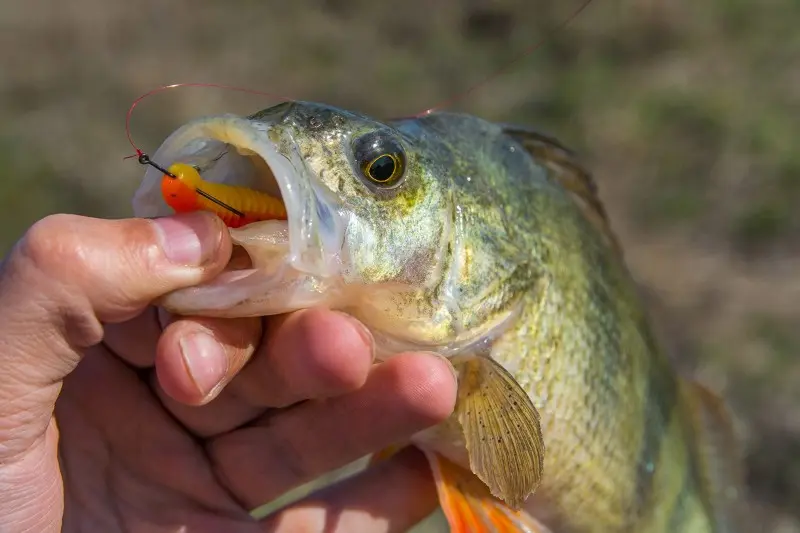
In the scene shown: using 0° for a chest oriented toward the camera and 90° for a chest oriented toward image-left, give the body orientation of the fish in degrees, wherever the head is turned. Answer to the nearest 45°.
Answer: approximately 90°
